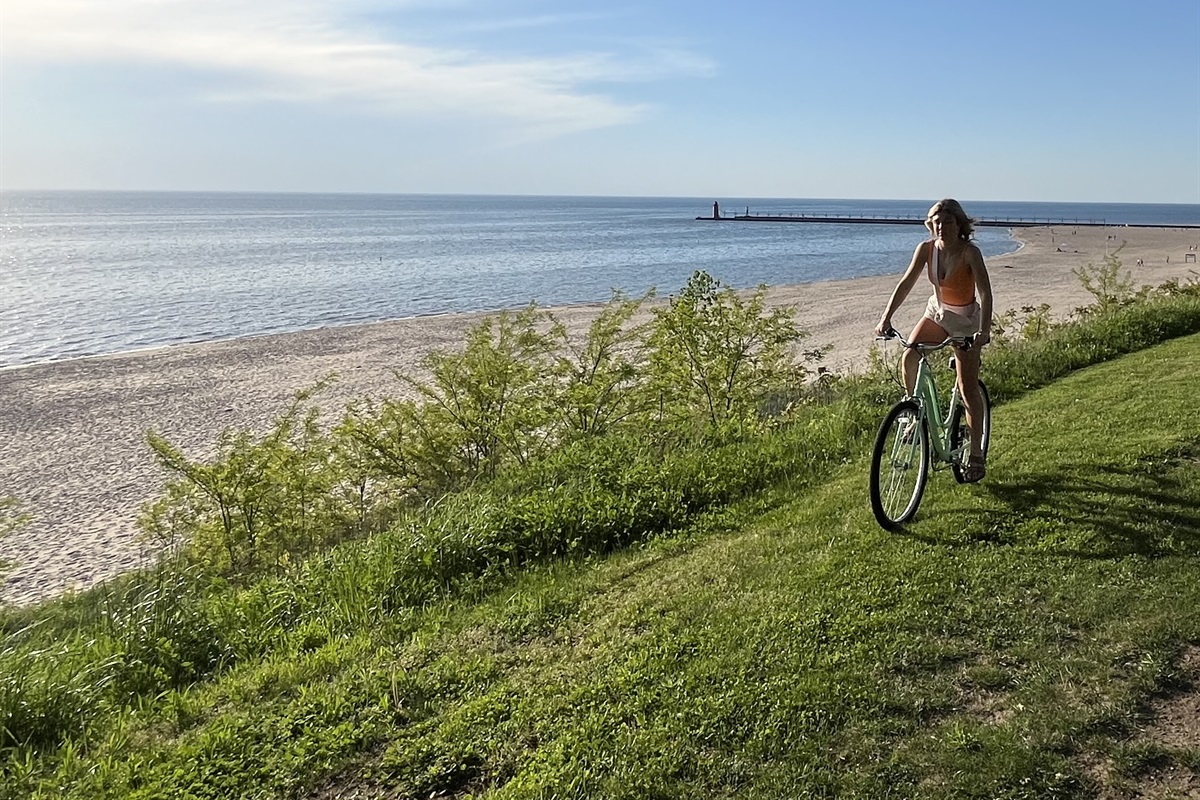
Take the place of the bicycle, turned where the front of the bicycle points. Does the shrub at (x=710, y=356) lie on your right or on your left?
on your right

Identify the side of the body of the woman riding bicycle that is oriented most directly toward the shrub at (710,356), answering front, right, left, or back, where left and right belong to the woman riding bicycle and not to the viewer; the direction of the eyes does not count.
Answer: right

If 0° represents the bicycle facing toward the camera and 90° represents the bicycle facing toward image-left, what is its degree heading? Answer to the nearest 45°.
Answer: approximately 45°
